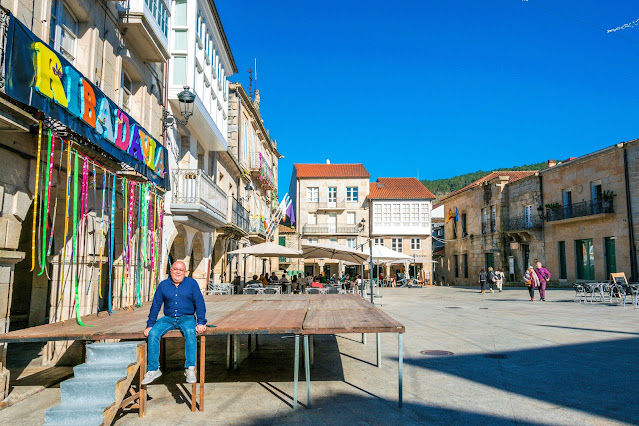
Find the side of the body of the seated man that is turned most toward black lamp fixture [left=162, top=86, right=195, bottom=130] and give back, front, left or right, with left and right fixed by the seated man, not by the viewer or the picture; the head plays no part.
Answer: back

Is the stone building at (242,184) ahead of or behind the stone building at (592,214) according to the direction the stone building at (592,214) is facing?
ahead

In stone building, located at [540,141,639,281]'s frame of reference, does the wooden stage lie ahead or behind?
ahead

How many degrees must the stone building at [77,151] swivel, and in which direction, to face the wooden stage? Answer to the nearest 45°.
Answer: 0° — it already faces it

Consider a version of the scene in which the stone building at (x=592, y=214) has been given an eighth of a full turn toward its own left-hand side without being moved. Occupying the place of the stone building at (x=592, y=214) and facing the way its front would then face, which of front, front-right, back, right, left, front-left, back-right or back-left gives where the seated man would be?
front

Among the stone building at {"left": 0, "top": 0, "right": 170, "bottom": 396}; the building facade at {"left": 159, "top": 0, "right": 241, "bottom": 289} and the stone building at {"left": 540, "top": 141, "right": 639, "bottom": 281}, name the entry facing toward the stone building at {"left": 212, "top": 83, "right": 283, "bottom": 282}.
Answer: the stone building at {"left": 540, "top": 141, "right": 639, "bottom": 281}

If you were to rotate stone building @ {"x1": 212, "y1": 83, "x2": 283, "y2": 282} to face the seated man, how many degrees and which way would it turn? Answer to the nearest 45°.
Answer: approximately 45° to its right

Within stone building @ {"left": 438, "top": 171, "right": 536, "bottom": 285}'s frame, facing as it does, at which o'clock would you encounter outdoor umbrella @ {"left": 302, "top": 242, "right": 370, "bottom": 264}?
The outdoor umbrella is roughly at 11 o'clock from the stone building.

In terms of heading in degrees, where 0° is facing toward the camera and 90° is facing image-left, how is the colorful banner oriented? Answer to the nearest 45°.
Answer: approximately 315°

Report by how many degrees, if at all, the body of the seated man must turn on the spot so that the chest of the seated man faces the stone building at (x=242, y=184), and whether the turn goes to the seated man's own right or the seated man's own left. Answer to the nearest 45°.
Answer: approximately 180°

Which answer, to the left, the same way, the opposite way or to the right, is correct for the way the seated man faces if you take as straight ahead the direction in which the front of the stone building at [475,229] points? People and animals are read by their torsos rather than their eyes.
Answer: to the left

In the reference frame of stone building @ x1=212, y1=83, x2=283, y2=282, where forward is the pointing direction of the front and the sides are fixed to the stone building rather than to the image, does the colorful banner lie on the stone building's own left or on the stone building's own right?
on the stone building's own right

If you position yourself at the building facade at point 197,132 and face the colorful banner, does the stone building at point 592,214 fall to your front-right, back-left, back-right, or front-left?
back-left

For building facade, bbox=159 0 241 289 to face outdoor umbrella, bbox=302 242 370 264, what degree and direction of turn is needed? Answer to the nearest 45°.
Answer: approximately 45° to its left

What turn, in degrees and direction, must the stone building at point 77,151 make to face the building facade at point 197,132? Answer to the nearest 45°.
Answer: approximately 90° to its left

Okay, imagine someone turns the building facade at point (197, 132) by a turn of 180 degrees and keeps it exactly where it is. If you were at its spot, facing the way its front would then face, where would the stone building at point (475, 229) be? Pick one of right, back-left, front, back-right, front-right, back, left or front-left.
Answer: right
